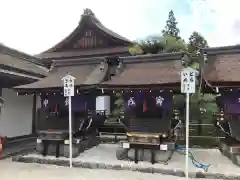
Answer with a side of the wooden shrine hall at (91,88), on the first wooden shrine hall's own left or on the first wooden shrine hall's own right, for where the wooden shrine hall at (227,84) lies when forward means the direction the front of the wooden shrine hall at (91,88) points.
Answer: on the first wooden shrine hall's own left

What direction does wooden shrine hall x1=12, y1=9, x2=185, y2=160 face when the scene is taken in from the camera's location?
facing the viewer

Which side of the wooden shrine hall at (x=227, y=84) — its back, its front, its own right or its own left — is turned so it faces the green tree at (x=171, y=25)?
back

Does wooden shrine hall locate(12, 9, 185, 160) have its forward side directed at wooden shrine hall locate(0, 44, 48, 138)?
no

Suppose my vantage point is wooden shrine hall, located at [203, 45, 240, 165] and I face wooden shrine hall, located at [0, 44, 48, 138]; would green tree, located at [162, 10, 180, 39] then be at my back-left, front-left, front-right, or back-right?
front-right

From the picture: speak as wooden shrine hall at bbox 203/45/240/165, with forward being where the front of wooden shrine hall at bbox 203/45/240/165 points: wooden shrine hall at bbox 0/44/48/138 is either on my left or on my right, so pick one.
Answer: on my right

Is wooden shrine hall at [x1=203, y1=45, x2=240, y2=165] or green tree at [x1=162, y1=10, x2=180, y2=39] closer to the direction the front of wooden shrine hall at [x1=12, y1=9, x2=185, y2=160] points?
the wooden shrine hall

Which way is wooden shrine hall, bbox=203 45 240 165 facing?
toward the camera

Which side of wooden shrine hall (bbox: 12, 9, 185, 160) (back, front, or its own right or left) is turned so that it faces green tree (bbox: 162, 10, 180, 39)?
back

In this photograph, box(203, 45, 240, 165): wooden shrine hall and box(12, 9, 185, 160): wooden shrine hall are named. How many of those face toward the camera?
2

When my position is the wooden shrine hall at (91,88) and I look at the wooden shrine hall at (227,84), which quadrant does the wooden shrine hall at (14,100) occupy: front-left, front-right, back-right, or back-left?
back-left

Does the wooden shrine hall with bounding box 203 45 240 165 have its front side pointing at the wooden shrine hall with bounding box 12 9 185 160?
no

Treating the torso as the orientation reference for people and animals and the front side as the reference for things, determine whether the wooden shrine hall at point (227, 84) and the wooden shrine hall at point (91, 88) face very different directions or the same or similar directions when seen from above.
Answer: same or similar directions
